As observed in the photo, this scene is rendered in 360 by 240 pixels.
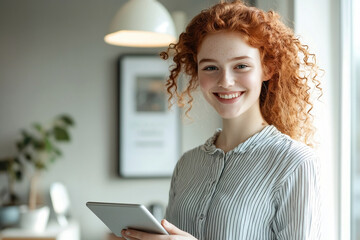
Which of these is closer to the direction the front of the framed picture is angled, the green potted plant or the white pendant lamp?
the white pendant lamp

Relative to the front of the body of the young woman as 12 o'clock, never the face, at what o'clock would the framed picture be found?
The framed picture is roughly at 4 o'clock from the young woman.

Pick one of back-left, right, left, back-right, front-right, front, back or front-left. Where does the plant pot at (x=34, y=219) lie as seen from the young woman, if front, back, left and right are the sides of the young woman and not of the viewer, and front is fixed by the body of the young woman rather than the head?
right

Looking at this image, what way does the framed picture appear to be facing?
toward the camera

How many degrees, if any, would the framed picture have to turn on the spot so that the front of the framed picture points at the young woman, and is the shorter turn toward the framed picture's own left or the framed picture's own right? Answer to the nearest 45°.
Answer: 0° — it already faces them

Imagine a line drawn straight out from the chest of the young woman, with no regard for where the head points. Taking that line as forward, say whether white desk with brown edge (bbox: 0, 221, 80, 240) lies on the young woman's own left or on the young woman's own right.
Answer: on the young woman's own right

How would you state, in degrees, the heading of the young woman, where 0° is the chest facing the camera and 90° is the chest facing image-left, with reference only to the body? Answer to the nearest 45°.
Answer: approximately 45°

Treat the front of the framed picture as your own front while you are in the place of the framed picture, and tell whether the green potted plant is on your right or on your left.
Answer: on your right

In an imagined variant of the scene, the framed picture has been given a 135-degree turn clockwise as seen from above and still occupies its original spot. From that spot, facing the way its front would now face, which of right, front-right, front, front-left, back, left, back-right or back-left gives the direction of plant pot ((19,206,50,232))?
left

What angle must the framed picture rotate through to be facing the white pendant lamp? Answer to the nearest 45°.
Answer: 0° — it already faces it

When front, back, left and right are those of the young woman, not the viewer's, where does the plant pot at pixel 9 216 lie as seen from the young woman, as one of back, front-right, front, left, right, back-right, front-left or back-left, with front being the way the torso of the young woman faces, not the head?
right
